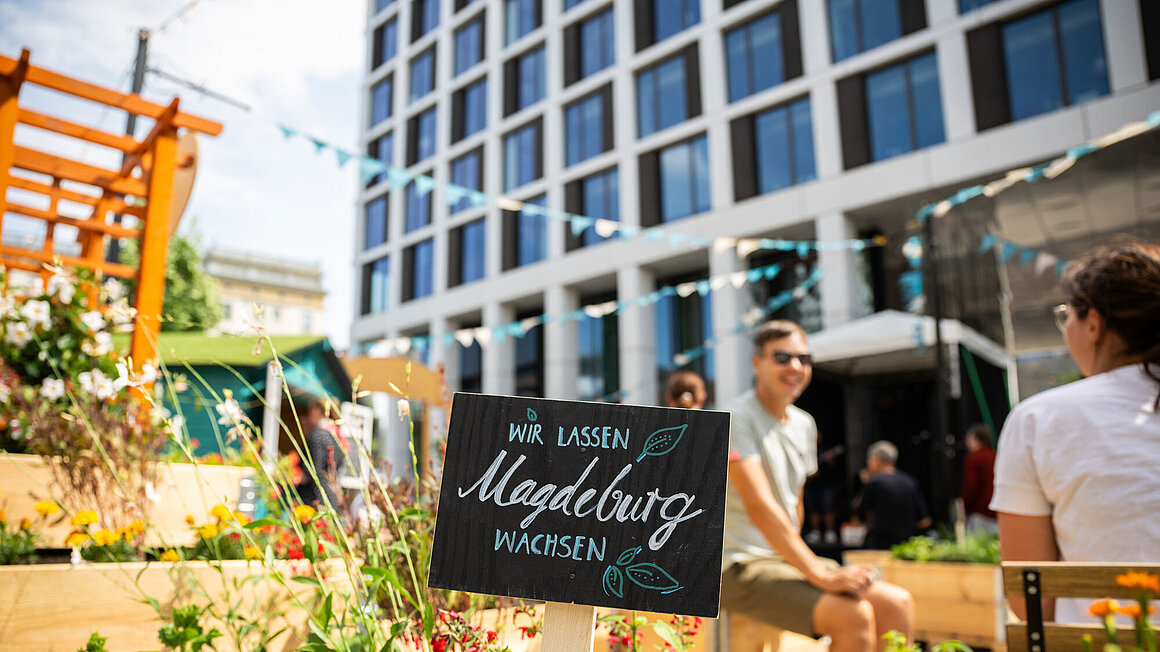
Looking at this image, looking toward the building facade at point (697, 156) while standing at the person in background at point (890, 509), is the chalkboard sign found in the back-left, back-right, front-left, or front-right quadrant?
back-left

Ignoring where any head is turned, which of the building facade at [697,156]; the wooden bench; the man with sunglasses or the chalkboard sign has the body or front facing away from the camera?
the wooden bench

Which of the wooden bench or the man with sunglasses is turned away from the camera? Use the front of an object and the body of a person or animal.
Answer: the wooden bench

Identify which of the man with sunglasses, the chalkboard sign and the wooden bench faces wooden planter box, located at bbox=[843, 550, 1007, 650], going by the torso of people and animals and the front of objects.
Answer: the wooden bench

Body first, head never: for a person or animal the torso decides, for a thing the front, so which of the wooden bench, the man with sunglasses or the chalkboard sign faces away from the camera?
the wooden bench

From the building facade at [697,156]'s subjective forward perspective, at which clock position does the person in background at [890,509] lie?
The person in background is roughly at 10 o'clock from the building facade.

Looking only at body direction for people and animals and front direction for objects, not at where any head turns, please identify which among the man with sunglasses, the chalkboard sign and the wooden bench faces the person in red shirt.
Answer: the wooden bench

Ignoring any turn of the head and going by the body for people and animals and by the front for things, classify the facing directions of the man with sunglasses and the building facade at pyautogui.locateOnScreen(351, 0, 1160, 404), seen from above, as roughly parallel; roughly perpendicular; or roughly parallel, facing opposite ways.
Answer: roughly perpendicular

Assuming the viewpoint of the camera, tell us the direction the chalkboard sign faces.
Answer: facing the viewer

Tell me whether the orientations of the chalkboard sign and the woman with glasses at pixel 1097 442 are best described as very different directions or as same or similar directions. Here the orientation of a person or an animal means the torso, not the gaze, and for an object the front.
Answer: very different directions

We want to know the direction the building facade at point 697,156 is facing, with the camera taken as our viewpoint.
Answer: facing the viewer and to the left of the viewer

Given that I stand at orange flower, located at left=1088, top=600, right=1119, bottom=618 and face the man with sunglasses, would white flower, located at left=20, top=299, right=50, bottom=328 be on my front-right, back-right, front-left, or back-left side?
front-left

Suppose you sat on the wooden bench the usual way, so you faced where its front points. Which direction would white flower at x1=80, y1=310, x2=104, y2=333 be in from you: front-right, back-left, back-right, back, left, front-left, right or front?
left

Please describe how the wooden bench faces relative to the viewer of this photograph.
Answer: facing away from the viewer

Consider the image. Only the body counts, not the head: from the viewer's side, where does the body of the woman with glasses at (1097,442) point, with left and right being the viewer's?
facing away from the viewer and to the left of the viewer

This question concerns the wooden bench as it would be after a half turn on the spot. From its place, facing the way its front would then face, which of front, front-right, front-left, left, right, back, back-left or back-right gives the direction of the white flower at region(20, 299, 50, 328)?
right
